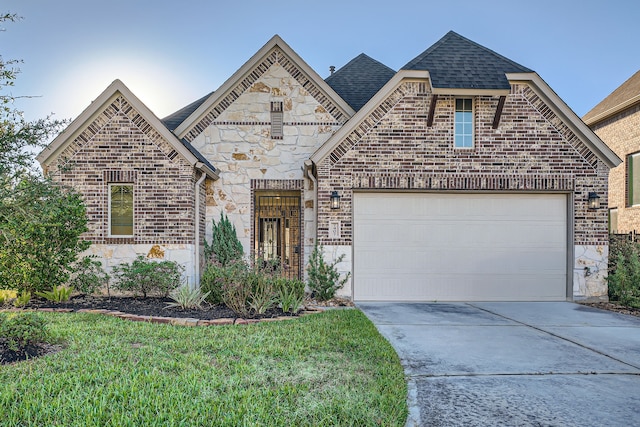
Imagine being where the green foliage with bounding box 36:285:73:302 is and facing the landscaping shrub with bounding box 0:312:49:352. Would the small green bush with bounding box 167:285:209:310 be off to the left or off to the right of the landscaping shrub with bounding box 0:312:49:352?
left

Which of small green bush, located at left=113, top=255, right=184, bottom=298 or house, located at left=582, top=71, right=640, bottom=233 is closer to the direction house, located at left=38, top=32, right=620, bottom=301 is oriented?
the small green bush

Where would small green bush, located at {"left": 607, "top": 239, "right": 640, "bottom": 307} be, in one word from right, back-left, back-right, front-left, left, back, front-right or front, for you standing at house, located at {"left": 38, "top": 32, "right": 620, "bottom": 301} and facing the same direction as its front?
left

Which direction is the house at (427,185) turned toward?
toward the camera

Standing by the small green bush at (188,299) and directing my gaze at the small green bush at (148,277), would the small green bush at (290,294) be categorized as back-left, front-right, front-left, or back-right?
back-right

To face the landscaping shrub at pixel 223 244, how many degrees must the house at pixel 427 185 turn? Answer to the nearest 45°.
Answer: approximately 90° to its right

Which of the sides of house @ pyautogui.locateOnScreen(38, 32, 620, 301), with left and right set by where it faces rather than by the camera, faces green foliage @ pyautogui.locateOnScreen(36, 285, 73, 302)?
right

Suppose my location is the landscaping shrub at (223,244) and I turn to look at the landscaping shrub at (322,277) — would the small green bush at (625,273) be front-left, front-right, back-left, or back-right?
front-left

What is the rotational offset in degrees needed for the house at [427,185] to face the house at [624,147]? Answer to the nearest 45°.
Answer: approximately 135° to its left
